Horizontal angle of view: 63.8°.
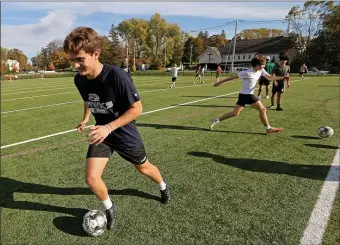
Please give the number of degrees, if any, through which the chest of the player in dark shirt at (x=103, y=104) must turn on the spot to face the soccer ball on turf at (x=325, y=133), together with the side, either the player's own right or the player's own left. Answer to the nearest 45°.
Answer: approximately 180°

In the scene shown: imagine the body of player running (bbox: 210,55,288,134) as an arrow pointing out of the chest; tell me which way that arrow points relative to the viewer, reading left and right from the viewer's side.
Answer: facing to the right of the viewer

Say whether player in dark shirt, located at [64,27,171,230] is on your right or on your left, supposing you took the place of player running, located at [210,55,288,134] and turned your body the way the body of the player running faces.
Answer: on your right

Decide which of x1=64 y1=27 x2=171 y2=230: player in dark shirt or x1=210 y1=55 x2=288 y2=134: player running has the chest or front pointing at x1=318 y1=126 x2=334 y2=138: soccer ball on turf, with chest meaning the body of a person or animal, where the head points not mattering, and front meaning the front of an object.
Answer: the player running

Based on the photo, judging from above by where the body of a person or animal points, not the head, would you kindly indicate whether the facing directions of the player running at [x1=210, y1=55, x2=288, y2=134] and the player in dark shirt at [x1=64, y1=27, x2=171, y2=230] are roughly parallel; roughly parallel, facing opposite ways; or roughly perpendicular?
roughly perpendicular

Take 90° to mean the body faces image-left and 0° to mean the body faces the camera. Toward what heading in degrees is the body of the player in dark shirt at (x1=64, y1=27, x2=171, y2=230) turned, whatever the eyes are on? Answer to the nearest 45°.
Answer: approximately 45°

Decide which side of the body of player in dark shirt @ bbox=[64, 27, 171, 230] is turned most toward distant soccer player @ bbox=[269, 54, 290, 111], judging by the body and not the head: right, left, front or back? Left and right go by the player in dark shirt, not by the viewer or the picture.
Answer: back

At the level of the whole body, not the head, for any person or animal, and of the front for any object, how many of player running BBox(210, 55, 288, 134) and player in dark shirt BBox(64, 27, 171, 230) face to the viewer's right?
1

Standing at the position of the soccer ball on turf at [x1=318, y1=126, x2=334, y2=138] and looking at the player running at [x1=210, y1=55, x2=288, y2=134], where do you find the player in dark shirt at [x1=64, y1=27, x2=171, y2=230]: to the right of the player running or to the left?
left
